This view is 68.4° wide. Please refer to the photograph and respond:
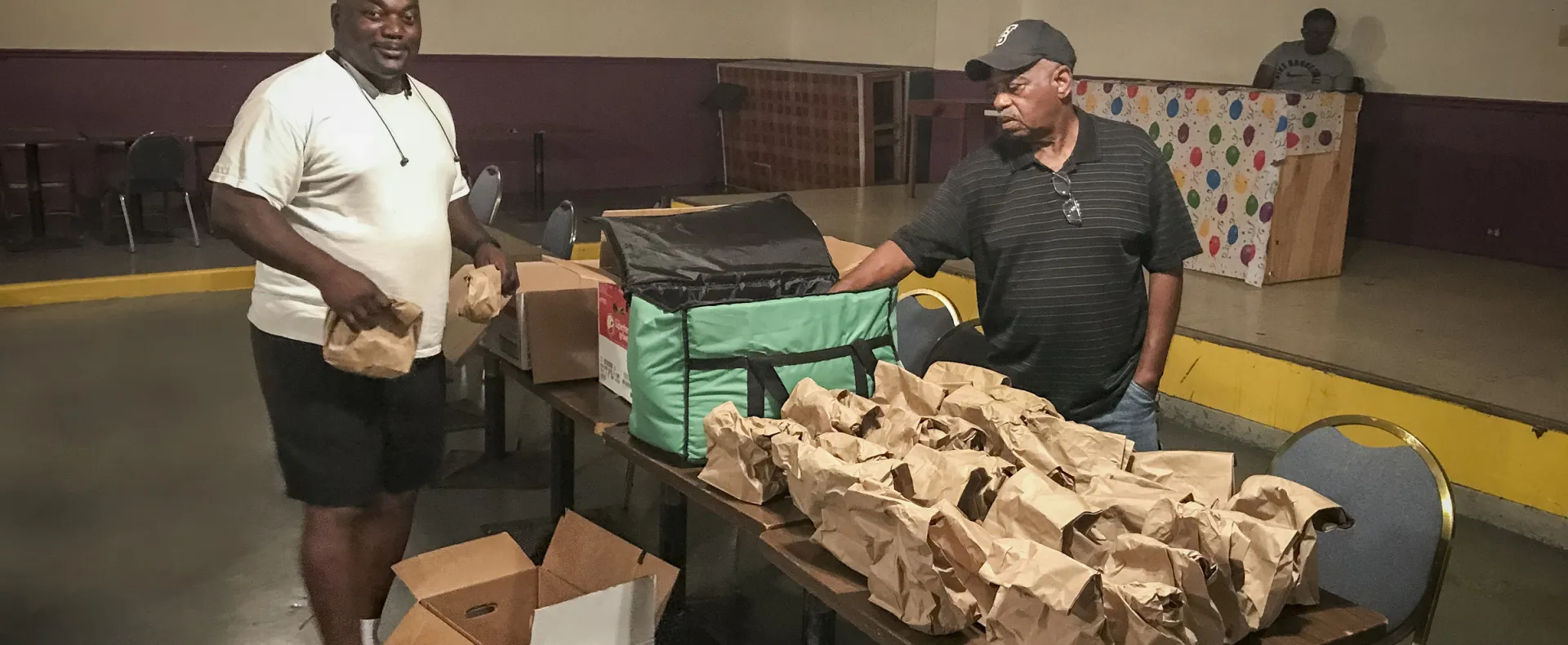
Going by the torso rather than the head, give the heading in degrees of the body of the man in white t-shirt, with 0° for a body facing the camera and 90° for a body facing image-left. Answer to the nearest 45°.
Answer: approximately 315°

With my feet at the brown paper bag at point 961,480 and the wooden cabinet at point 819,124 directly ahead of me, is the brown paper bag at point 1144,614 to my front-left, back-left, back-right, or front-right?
back-right

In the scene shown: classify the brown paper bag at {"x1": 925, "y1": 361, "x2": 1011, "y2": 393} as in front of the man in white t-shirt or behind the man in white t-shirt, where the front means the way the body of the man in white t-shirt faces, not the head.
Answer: in front

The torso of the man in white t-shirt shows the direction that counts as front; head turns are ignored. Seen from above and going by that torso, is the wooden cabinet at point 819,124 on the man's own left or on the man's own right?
on the man's own left

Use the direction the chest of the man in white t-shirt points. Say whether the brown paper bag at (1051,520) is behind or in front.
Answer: in front

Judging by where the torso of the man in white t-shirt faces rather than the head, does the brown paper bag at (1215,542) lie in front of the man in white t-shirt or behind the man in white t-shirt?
in front

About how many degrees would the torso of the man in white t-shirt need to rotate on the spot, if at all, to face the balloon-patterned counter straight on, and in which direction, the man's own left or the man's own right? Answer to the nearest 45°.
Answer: approximately 90° to the man's own left
